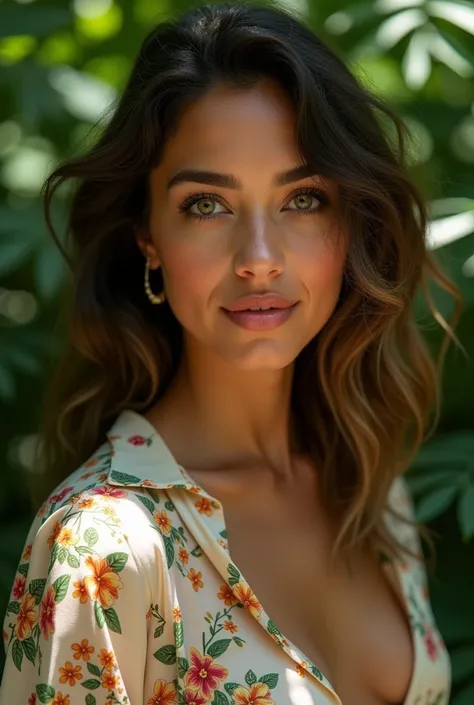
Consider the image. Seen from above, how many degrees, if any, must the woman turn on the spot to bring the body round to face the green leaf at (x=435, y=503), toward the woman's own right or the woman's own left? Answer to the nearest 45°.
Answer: approximately 90° to the woman's own left

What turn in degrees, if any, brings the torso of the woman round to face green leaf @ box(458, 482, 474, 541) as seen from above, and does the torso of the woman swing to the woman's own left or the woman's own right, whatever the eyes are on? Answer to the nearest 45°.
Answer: approximately 90° to the woman's own left

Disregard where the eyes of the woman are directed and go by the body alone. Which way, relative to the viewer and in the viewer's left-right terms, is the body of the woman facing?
facing the viewer and to the right of the viewer
